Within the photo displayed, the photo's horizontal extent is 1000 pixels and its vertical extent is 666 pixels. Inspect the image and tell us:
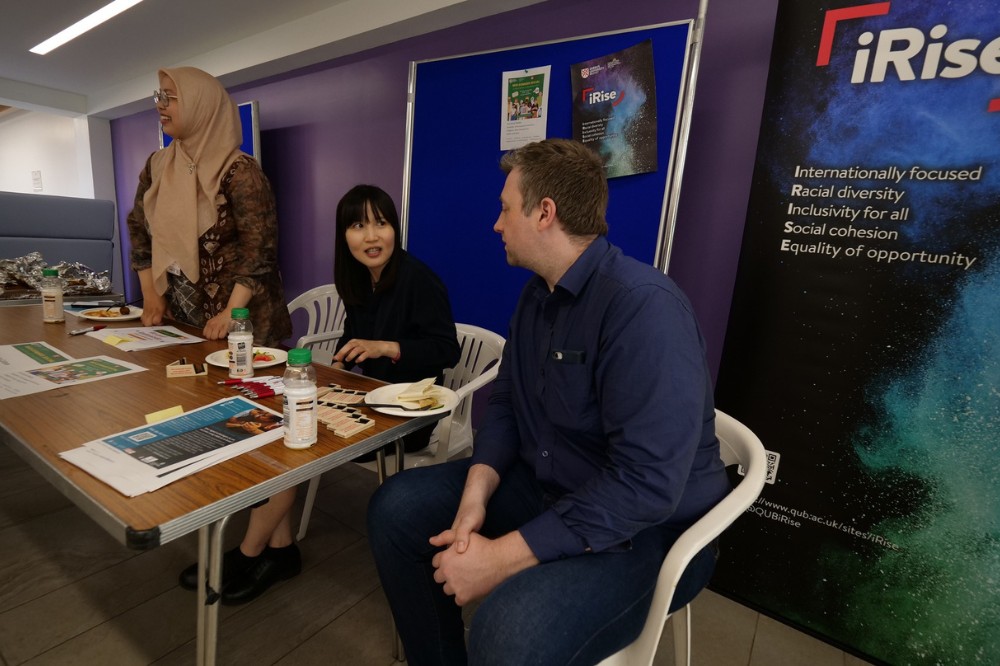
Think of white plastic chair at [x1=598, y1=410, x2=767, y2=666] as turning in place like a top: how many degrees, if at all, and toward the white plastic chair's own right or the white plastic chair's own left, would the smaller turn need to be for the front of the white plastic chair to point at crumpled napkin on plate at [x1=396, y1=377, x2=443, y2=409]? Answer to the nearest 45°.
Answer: approximately 45° to the white plastic chair's own right

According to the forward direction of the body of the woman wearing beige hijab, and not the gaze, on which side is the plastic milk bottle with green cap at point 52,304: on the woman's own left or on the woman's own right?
on the woman's own right

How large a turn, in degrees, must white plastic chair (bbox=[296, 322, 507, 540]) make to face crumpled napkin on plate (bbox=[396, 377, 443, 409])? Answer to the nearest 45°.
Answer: approximately 45° to its left

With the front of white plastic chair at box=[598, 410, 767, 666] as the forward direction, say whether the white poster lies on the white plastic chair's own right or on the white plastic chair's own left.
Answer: on the white plastic chair's own right

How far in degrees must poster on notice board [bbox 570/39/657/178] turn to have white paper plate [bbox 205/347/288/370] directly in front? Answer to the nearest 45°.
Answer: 0° — it already faces it

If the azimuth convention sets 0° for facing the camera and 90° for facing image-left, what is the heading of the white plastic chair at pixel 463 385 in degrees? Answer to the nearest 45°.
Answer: approximately 45°
